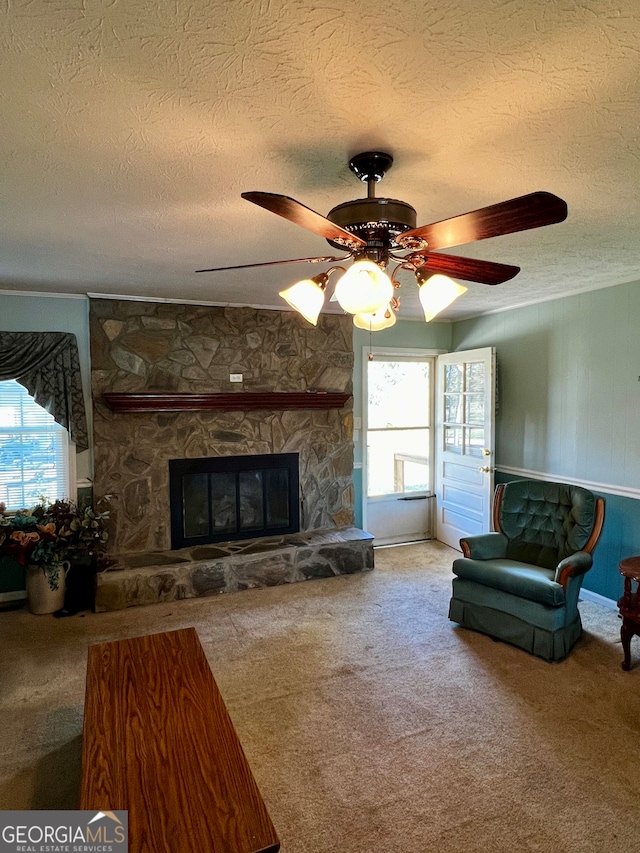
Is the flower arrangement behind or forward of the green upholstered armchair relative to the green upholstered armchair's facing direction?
forward

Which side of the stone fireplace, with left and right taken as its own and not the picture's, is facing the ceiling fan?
front

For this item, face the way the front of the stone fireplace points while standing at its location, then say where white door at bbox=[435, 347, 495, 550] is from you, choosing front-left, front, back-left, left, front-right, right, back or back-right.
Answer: left

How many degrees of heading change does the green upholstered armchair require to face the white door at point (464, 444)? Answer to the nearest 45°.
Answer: approximately 135° to its right

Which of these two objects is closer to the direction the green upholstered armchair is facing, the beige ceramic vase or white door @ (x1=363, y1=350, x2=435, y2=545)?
the beige ceramic vase

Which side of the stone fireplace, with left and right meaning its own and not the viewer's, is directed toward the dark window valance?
right

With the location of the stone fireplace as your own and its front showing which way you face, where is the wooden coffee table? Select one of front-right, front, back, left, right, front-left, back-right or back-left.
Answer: front

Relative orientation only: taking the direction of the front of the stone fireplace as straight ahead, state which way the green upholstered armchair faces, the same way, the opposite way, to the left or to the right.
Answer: to the right

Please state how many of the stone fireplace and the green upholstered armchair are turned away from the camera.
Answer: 0

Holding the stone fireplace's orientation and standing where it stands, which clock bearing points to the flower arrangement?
The flower arrangement is roughly at 2 o'clock from the stone fireplace.

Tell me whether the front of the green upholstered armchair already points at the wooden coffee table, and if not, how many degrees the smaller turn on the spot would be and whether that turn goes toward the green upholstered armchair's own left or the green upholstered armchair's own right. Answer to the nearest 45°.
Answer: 0° — it already faces it

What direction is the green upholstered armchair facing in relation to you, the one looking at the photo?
facing the viewer and to the left of the viewer

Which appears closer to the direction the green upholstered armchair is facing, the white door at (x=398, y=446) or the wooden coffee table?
the wooden coffee table

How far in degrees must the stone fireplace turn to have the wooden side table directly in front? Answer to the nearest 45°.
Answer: approximately 45° to its left

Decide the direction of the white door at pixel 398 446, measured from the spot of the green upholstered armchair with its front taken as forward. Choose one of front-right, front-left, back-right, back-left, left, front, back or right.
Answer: right
